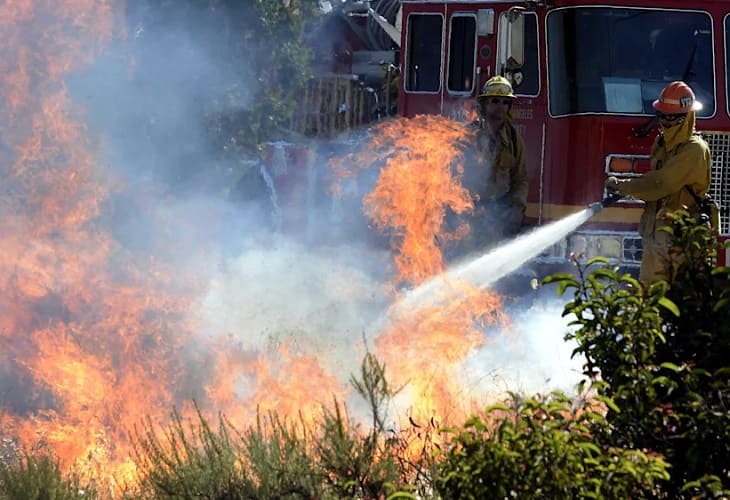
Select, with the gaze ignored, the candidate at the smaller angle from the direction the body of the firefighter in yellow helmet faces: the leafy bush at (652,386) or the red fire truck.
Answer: the leafy bush

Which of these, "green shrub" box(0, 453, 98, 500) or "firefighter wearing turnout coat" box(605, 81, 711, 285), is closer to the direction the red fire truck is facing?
the firefighter wearing turnout coat

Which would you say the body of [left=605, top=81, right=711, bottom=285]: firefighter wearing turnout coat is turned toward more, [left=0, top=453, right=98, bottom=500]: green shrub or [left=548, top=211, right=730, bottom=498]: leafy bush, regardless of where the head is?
the green shrub

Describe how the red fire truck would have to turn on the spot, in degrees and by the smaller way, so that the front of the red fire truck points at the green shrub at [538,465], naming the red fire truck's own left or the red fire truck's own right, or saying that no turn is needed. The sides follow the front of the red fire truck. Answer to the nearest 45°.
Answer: approximately 45° to the red fire truck's own right

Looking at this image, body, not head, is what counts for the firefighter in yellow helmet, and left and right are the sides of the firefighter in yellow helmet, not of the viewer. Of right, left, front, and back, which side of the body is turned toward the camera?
front

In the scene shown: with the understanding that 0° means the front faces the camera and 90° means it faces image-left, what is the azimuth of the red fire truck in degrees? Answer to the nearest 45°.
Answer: approximately 315°

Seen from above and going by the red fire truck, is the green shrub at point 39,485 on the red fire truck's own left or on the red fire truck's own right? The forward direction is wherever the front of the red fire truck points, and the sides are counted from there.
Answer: on the red fire truck's own right

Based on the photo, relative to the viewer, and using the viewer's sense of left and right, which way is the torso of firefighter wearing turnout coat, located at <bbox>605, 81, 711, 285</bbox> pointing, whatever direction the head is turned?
facing the viewer and to the left of the viewer

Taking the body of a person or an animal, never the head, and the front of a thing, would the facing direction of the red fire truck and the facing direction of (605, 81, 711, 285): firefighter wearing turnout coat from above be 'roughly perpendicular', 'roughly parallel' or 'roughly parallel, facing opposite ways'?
roughly perpendicular

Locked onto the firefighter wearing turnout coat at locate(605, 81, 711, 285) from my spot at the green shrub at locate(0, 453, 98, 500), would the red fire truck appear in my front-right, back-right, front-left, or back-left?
front-left

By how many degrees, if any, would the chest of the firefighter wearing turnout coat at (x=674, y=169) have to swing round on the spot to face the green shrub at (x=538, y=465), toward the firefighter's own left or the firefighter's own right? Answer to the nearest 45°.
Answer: approximately 45° to the firefighter's own left

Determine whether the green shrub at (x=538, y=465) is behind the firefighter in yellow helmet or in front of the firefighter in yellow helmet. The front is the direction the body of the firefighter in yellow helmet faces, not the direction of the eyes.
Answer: in front

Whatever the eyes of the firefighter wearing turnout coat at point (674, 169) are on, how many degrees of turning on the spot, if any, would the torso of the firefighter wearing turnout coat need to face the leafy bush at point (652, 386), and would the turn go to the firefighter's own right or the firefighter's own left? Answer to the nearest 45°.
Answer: approximately 45° to the firefighter's own left

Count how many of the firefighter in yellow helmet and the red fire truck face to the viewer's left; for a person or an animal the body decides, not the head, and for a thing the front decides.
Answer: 0

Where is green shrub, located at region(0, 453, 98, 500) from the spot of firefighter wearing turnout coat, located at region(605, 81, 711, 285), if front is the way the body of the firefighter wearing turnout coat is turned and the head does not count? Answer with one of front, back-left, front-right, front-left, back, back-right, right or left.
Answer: front
